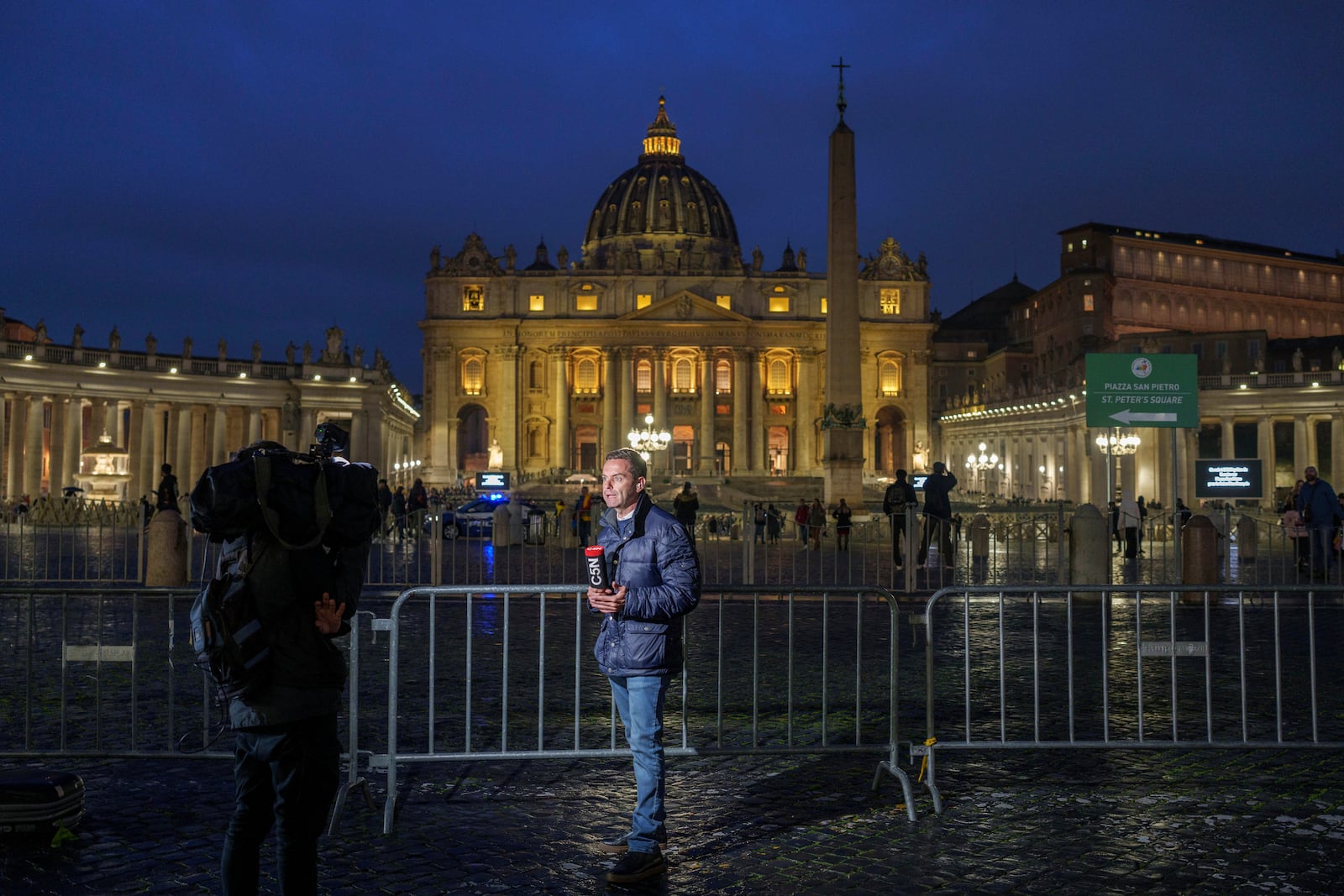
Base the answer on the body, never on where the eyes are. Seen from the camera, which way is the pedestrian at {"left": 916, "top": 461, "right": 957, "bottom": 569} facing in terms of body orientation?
away from the camera

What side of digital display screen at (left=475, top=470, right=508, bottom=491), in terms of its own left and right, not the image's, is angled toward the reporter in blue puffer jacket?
front

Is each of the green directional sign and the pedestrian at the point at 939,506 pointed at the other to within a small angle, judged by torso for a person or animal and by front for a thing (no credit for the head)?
no

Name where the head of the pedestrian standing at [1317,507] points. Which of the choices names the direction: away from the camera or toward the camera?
toward the camera

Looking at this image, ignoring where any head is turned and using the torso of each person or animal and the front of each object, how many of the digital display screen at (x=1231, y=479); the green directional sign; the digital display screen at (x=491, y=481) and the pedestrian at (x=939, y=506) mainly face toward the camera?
3

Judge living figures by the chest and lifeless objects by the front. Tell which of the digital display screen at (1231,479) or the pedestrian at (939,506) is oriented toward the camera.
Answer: the digital display screen

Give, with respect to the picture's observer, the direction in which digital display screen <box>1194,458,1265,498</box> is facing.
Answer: facing the viewer

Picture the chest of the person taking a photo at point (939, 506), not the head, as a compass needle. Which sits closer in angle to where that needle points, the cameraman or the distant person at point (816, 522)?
the distant person

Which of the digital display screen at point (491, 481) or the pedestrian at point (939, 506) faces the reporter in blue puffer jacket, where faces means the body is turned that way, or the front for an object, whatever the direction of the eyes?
the digital display screen

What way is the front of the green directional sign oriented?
toward the camera

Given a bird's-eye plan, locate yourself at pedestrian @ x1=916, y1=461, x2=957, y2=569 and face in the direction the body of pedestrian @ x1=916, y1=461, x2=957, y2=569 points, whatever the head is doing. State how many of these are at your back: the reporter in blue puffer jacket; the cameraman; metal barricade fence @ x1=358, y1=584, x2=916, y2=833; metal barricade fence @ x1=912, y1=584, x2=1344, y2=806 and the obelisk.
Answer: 4

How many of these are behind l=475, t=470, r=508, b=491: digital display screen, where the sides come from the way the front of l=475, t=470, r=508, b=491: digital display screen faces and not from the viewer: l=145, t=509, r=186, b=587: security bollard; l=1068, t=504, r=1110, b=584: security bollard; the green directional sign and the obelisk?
0

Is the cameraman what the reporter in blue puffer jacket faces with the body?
yes

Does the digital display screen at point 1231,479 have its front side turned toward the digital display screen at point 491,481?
no

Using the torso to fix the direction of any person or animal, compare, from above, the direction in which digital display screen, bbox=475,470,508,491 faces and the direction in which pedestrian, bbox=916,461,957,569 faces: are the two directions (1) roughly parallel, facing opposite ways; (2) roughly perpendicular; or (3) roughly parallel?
roughly parallel, facing opposite ways

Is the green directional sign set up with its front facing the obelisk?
no

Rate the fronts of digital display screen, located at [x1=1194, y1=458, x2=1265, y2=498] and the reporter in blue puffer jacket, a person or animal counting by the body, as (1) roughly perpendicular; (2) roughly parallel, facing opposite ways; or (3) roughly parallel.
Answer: roughly parallel

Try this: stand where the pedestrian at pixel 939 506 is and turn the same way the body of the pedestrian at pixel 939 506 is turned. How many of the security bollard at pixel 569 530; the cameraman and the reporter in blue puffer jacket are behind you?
2

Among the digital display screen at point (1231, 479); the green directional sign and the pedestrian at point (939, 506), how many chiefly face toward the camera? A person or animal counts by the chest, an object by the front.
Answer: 2
